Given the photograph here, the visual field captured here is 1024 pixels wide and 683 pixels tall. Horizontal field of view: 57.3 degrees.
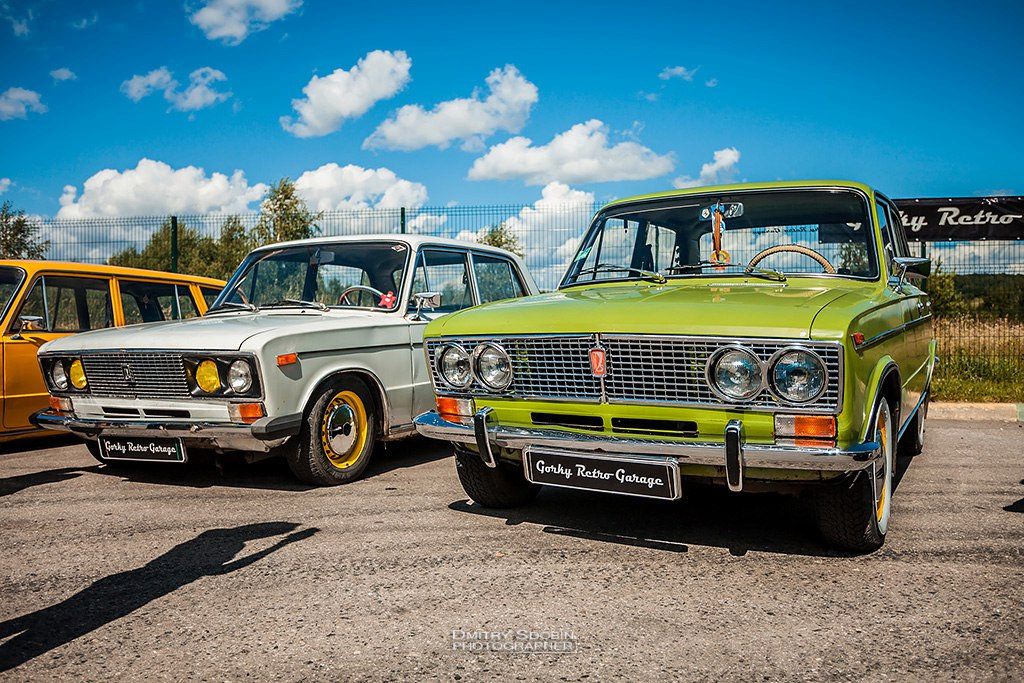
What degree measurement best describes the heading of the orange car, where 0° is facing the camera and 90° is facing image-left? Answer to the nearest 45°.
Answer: approximately 45°

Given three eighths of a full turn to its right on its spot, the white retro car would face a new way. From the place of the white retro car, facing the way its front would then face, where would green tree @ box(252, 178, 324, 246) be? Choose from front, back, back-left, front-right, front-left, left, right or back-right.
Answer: front

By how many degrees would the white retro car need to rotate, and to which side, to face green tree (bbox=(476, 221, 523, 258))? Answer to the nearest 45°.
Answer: approximately 180°

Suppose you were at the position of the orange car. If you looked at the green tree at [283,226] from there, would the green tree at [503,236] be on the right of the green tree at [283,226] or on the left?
right

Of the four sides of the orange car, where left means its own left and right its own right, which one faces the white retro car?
left

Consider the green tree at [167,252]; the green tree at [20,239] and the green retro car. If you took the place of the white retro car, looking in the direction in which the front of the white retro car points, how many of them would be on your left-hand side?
1

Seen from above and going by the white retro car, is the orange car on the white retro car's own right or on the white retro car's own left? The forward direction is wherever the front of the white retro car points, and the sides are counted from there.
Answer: on the white retro car's own right

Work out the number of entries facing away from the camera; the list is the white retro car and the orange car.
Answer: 0

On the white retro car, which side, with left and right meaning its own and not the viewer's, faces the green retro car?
left

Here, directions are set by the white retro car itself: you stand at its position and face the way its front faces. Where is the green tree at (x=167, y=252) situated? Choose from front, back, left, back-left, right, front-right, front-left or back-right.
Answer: back-right
